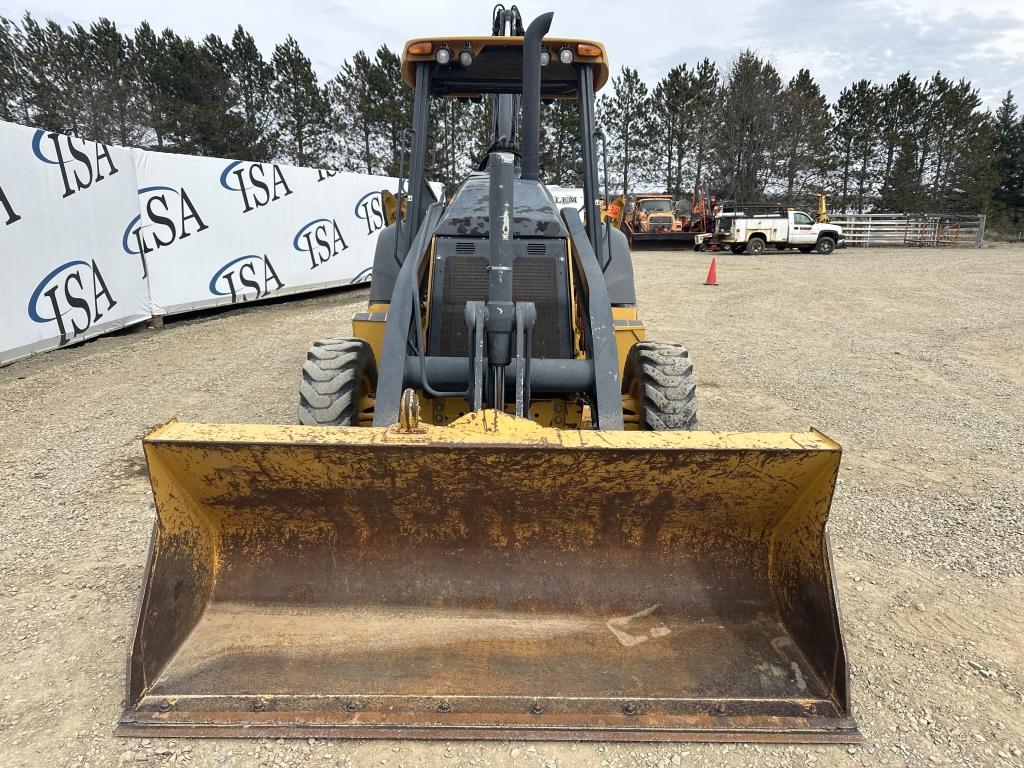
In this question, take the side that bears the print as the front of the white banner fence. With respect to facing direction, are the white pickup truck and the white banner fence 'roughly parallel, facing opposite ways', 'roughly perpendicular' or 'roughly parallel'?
roughly parallel

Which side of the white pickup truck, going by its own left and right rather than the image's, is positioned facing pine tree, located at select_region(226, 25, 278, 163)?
back

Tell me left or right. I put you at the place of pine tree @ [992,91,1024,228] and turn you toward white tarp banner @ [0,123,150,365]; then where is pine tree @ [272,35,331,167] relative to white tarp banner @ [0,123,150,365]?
right

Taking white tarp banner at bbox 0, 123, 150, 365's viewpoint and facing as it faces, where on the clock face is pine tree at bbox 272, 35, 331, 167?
The pine tree is roughly at 8 o'clock from the white tarp banner.

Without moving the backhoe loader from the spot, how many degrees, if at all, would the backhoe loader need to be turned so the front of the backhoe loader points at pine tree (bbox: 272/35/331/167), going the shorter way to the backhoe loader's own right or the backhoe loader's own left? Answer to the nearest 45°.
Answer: approximately 180°

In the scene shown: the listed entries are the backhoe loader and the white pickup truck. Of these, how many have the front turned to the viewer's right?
1

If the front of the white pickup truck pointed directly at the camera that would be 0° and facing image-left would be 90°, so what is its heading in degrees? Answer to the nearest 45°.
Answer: approximately 270°

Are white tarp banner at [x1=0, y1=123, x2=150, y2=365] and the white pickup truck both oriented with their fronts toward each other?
no

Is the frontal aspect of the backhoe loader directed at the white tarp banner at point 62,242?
no

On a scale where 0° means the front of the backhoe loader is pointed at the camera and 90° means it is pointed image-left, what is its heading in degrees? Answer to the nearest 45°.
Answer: approximately 0°

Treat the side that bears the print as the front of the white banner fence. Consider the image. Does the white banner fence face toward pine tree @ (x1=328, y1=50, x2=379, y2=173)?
no

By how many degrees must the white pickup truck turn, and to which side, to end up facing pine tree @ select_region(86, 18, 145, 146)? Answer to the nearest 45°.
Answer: approximately 180°

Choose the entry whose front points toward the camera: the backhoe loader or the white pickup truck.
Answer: the backhoe loader

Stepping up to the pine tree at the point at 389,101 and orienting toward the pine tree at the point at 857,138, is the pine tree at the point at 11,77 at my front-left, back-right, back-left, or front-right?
back-right

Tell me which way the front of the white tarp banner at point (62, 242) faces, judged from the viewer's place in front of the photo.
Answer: facing the viewer and to the right of the viewer

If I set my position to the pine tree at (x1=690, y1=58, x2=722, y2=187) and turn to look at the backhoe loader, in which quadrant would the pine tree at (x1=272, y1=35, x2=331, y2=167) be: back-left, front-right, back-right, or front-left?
front-right
